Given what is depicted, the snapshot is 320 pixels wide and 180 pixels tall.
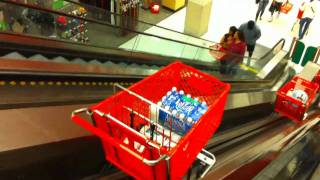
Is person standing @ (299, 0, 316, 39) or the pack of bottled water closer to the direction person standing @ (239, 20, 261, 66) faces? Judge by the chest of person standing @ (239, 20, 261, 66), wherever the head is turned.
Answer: the person standing

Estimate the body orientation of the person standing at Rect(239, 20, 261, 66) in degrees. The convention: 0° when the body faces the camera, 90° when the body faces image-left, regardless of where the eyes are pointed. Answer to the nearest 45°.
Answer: approximately 180°

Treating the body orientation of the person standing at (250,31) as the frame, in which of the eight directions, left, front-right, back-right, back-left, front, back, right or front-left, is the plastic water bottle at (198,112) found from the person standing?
back

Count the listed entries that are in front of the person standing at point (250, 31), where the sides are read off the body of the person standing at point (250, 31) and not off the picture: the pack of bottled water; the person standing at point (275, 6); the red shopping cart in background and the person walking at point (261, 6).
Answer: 2

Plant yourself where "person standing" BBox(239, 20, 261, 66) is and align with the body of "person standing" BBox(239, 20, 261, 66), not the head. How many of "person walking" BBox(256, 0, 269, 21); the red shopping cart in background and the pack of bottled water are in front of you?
1

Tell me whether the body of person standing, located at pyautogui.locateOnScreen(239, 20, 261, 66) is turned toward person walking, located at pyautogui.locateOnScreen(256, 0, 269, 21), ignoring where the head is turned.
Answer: yes
